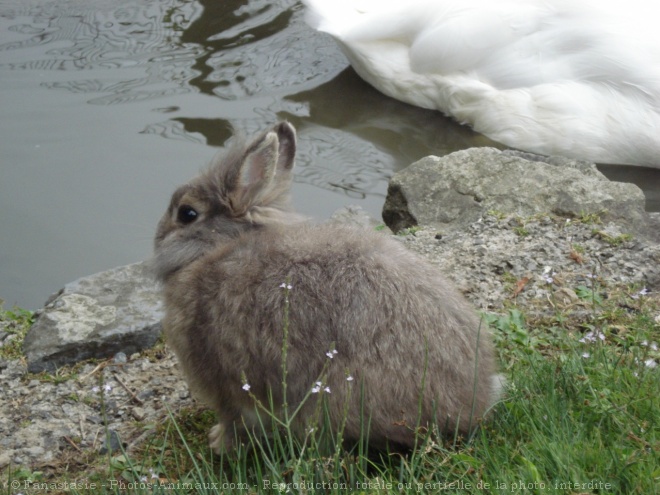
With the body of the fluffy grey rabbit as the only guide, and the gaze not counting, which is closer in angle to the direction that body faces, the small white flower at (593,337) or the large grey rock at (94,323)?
the large grey rock

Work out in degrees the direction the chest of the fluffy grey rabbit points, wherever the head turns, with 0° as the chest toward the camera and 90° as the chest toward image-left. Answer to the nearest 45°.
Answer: approximately 90°

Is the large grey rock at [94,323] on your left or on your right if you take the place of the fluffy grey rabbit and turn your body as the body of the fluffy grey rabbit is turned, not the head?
on your right

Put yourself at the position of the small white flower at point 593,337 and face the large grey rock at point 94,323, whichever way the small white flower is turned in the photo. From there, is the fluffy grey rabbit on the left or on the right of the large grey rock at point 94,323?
left

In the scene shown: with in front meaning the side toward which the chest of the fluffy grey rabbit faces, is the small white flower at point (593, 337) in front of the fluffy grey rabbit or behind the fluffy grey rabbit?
behind

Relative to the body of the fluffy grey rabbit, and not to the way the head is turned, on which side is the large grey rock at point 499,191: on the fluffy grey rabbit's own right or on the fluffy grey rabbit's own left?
on the fluffy grey rabbit's own right
